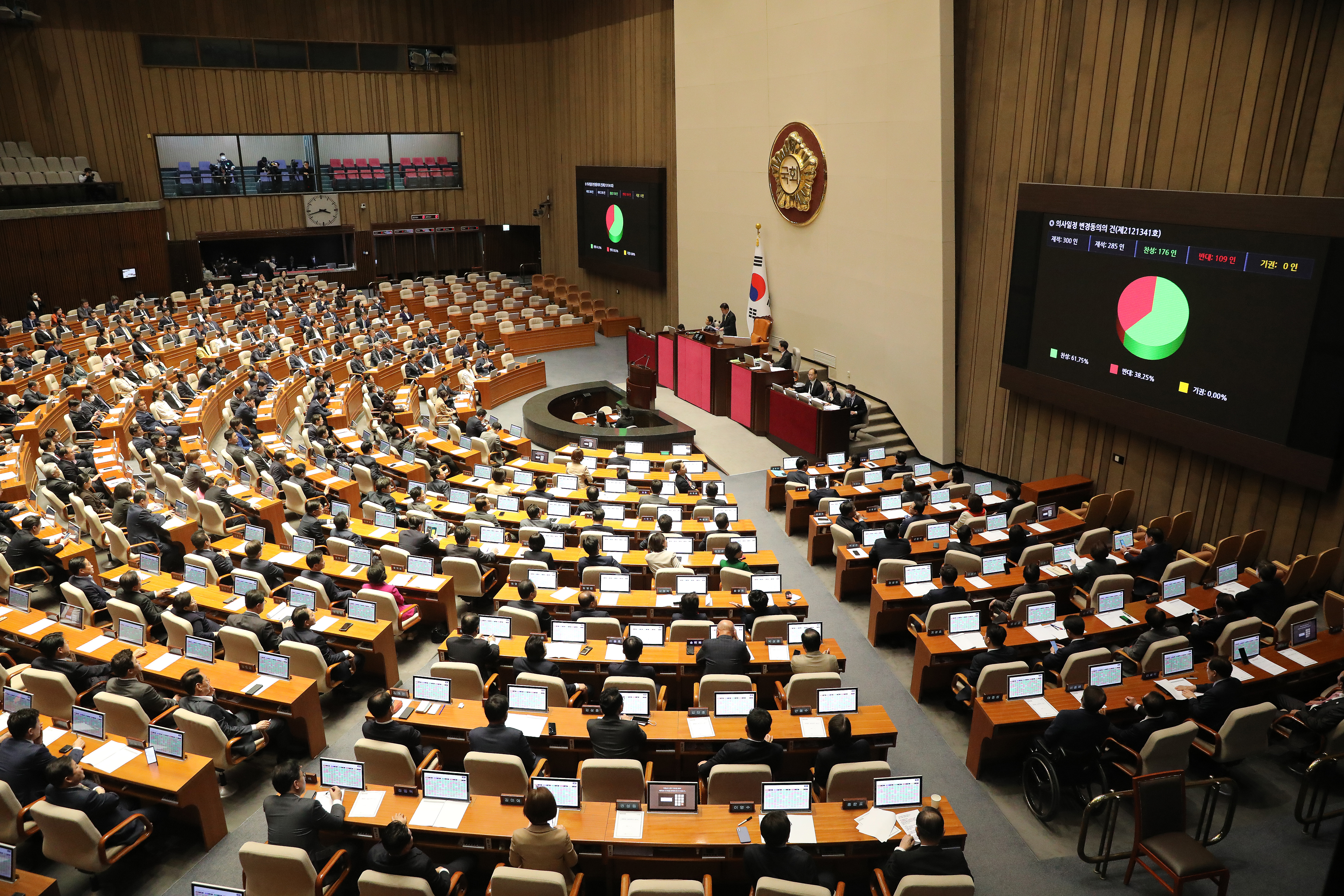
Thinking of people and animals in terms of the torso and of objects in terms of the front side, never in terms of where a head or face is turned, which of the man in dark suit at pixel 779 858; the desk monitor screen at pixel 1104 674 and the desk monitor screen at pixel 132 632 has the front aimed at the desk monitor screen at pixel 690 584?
the man in dark suit

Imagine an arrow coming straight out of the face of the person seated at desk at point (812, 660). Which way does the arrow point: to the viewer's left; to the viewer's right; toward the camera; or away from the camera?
away from the camera

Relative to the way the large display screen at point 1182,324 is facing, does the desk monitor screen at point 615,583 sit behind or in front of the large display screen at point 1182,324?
in front

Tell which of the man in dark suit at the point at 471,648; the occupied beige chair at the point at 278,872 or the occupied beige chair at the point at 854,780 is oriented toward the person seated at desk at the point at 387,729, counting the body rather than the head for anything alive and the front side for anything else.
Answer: the occupied beige chair at the point at 278,872

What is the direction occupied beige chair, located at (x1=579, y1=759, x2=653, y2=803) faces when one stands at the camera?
facing away from the viewer

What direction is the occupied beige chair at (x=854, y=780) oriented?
away from the camera

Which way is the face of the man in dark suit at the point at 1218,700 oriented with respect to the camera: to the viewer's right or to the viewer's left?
to the viewer's left

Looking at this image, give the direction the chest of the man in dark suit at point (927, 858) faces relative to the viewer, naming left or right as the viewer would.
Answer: facing away from the viewer

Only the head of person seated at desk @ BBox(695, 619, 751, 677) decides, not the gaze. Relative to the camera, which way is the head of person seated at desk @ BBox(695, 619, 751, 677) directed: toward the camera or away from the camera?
away from the camera

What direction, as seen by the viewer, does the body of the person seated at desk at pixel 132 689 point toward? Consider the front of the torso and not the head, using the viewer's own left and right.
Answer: facing away from the viewer and to the right of the viewer

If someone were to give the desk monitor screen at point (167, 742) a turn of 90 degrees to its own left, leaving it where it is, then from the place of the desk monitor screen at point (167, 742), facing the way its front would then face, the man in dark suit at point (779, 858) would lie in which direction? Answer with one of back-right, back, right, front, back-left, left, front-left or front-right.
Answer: front

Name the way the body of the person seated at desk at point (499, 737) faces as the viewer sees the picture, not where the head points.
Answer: away from the camera

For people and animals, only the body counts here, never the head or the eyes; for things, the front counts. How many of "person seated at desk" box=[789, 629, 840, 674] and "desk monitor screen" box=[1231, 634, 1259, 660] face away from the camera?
1

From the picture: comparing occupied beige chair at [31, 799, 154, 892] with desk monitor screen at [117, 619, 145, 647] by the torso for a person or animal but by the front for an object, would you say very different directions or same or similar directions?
very different directions

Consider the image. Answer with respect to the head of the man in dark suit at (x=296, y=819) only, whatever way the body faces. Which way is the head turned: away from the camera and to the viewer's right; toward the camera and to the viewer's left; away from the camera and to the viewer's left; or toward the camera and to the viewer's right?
away from the camera and to the viewer's right

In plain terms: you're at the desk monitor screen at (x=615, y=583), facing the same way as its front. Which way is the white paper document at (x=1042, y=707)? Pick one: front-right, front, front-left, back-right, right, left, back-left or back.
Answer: front-left

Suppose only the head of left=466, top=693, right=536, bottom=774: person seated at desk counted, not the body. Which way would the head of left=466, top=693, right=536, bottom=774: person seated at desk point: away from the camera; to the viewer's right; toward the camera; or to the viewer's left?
away from the camera

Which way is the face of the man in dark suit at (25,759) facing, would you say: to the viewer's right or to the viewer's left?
to the viewer's right

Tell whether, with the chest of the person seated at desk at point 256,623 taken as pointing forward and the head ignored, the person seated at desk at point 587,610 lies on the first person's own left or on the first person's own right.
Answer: on the first person's own right
